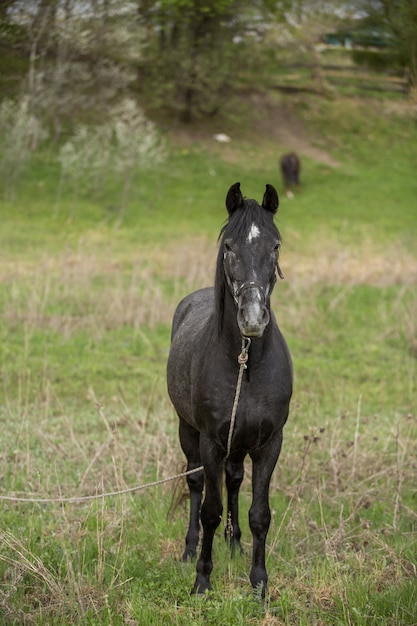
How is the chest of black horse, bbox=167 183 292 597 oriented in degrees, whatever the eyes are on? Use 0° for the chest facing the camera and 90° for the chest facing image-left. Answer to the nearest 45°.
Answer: approximately 0°

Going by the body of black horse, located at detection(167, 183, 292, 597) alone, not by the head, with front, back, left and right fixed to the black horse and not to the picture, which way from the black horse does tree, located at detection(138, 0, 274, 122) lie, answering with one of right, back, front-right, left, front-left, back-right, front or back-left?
back

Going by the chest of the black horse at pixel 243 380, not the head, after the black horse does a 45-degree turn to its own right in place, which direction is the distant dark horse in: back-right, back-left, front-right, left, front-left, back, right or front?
back-right

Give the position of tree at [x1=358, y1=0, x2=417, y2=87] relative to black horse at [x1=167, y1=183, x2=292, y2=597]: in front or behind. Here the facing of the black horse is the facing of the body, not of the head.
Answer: behind
